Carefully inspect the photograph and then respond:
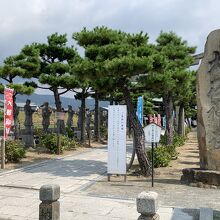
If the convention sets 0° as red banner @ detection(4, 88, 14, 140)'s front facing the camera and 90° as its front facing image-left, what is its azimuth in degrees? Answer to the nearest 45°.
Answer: approximately 0°

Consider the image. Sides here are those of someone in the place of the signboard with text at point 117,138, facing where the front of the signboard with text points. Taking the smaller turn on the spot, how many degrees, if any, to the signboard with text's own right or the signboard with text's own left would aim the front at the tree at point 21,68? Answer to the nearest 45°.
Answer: approximately 135° to the signboard with text's own right

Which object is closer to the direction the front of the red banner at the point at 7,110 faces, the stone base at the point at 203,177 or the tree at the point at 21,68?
the stone base

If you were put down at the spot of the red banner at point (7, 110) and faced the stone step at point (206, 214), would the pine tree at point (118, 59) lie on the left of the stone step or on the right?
left

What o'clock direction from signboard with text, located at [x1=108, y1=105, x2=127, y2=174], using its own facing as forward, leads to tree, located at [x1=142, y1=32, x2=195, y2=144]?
The tree is roughly at 7 o'clock from the signboard with text.

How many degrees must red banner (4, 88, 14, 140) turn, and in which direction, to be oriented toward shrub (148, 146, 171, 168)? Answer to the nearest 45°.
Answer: approximately 90° to its left

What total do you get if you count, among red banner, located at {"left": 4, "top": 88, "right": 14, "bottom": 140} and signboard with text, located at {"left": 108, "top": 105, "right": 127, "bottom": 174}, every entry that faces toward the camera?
2

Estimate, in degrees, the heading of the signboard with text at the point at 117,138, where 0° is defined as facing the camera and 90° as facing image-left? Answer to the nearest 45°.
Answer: approximately 0°

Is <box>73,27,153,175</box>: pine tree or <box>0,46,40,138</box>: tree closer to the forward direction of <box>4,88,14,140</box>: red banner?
the pine tree

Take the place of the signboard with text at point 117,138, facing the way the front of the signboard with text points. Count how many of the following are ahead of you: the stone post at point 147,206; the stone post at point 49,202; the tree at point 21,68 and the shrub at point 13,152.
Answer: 2
